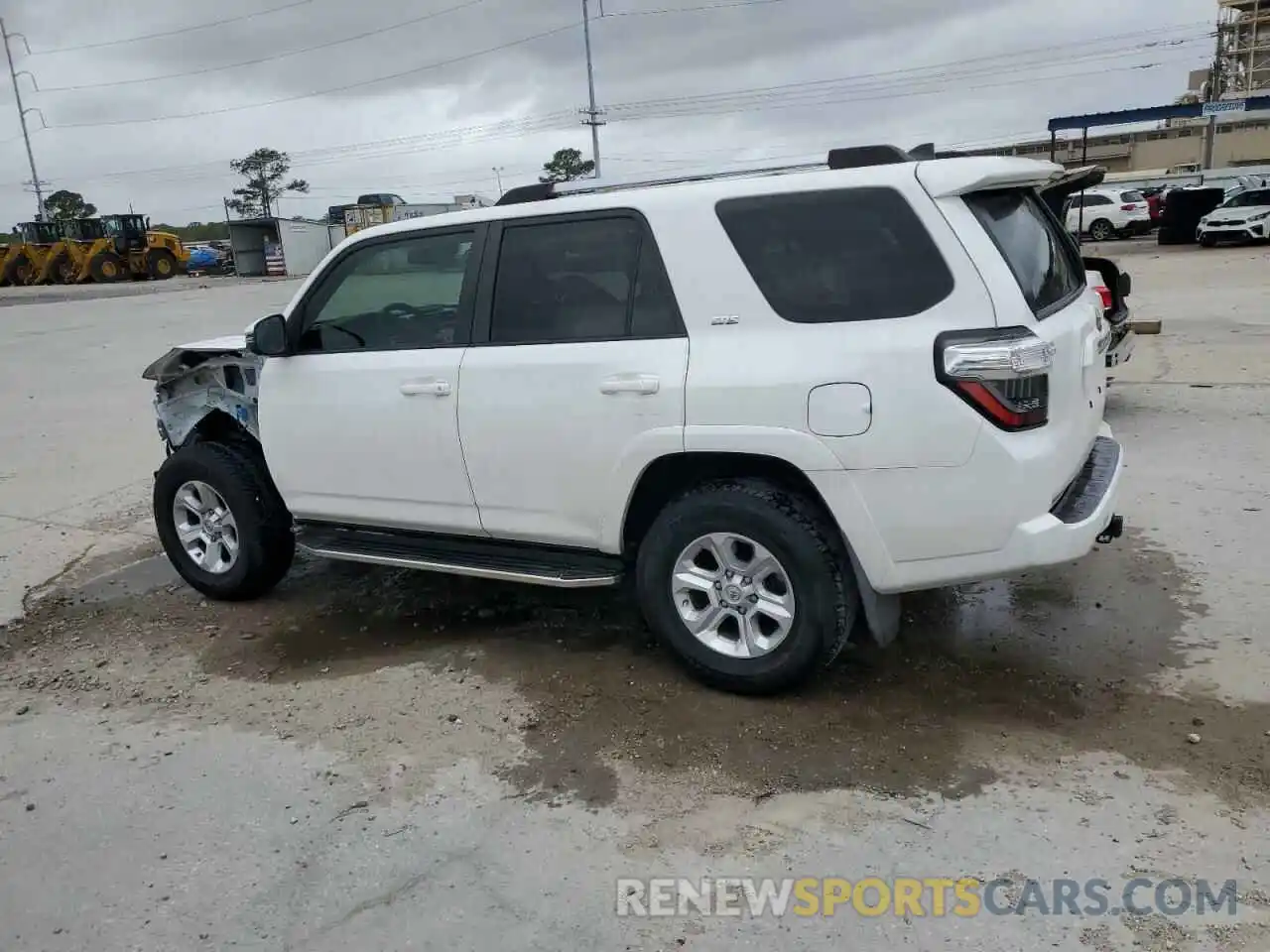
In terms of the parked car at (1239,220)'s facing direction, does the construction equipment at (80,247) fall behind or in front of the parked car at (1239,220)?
in front

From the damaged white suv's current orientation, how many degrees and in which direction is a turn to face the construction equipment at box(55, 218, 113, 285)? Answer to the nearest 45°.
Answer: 0° — it already faces it

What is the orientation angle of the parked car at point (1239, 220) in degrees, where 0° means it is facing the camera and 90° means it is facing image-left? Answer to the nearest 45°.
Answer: approximately 45°

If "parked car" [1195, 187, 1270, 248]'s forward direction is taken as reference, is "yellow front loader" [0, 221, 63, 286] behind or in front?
in front

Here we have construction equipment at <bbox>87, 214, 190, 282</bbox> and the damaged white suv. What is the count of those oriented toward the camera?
0

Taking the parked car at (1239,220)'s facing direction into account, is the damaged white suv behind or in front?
in front

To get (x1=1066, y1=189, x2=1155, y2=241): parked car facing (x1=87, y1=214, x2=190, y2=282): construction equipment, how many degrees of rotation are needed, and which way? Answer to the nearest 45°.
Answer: approximately 45° to its left

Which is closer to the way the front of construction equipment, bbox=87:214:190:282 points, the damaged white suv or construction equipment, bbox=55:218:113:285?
the construction equipment

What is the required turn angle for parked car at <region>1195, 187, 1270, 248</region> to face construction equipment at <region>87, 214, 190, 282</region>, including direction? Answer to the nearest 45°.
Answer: approximately 45° to its right

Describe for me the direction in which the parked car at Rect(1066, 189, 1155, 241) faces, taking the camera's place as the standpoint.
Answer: facing away from the viewer and to the left of the viewer

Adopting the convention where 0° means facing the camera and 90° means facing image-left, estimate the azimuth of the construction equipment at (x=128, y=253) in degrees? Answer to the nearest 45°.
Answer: approximately 90°

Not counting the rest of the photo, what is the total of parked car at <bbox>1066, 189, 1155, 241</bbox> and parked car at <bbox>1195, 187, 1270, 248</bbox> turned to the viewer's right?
0
